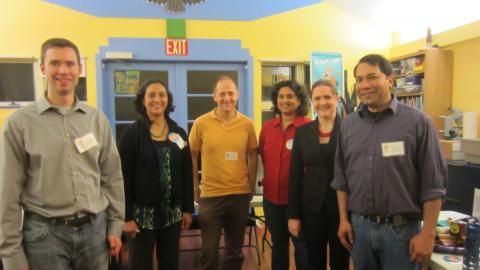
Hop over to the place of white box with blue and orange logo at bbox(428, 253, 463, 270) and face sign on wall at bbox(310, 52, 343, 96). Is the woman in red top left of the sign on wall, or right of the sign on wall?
left

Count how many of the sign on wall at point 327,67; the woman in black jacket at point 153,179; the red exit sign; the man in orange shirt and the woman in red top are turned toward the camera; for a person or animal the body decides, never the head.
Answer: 5

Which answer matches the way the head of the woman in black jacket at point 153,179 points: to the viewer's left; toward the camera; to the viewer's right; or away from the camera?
toward the camera

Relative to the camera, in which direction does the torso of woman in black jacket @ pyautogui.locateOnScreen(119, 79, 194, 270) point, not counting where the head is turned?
toward the camera

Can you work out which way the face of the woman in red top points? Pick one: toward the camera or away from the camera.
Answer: toward the camera

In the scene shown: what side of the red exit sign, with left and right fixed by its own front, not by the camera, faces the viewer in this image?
front

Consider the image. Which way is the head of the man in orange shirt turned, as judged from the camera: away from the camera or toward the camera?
toward the camera

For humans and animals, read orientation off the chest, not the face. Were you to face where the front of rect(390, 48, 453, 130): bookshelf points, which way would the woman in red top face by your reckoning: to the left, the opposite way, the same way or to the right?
to the left

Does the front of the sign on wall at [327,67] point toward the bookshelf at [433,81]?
no

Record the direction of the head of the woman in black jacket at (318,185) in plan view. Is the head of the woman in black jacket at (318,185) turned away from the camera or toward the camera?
toward the camera

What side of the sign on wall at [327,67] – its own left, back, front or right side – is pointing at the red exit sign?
right

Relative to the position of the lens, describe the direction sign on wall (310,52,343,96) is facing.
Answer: facing the viewer

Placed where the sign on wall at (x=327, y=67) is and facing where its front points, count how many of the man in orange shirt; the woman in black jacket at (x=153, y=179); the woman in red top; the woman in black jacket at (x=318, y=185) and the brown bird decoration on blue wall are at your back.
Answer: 0

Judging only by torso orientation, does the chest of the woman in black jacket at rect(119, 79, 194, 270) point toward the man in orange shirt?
no

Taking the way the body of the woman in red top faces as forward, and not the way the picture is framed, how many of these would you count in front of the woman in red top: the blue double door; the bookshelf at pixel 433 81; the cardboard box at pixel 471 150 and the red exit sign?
0

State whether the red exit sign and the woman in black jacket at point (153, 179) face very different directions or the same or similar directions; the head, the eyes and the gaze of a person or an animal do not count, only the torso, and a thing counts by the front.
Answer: same or similar directions

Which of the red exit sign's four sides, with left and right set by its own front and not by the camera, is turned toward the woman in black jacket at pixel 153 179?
front
